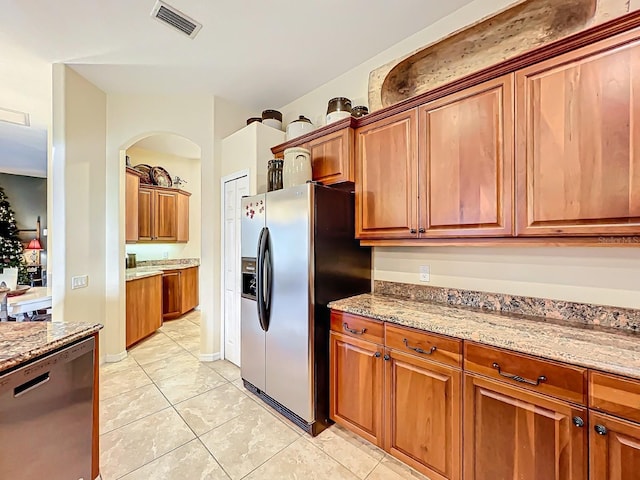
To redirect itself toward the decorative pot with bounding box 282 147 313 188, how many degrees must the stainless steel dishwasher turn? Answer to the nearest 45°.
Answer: approximately 45° to its left

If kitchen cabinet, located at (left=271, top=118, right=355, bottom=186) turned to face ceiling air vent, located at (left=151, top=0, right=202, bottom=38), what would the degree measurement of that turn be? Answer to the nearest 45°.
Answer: approximately 45° to its right

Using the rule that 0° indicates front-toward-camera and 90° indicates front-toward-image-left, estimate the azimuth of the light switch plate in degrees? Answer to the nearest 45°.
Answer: approximately 315°

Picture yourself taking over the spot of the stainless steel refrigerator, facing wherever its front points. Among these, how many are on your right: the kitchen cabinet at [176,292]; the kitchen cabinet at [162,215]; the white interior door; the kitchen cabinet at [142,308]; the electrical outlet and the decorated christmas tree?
5

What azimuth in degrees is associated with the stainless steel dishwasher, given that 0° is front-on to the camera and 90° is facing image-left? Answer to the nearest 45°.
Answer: approximately 315°

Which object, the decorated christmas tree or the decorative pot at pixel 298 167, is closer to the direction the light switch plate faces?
the decorative pot

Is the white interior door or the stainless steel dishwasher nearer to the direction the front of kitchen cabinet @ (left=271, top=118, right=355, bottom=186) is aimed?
the stainless steel dishwasher

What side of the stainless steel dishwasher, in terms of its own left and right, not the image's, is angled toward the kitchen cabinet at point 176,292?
left

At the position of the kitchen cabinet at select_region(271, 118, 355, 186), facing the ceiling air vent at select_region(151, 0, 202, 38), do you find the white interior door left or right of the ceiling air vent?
right

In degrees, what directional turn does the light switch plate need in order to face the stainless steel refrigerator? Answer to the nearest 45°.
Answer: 0° — it already faces it

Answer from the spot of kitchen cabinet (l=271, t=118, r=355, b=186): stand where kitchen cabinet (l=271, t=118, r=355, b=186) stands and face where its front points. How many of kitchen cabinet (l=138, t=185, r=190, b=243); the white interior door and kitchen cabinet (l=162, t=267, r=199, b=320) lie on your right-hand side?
3
